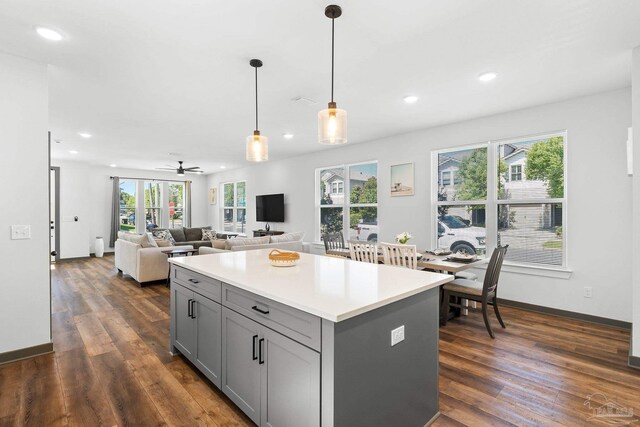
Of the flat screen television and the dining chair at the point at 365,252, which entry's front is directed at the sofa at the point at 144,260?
the flat screen television

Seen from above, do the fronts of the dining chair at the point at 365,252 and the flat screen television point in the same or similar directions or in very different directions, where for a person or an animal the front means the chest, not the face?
very different directions

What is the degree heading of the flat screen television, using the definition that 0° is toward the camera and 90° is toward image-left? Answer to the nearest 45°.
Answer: approximately 45°

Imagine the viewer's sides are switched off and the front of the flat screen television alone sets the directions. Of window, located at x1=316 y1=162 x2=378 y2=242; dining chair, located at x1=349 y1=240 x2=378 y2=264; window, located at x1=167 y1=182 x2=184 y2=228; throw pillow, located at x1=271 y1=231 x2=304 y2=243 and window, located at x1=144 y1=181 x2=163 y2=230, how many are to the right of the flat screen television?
2

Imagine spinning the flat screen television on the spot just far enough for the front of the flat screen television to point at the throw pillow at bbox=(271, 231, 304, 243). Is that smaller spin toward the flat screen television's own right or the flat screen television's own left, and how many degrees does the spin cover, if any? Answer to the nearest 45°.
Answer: approximately 45° to the flat screen television's own left

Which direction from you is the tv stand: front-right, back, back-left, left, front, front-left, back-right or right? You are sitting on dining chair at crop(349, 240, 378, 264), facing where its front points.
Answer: left

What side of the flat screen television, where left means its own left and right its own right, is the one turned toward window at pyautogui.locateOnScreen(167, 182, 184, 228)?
right

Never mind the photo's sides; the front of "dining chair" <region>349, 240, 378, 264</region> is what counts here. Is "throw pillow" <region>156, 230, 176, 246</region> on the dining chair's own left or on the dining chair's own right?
on the dining chair's own left

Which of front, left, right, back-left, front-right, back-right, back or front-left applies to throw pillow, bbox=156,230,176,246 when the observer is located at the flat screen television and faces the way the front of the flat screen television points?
front-right

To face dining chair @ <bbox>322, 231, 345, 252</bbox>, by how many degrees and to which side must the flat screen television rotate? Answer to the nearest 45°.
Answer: approximately 45° to its left

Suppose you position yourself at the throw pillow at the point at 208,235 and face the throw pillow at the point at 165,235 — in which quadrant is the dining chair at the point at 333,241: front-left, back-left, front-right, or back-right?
back-left

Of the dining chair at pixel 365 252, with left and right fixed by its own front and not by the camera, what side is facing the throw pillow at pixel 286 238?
left

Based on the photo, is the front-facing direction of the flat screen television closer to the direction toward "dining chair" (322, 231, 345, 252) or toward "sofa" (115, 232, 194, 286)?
the sofa

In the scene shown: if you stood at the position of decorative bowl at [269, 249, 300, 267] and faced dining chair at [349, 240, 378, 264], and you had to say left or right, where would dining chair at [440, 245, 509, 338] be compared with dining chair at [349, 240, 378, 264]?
right

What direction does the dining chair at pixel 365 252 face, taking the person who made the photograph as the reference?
facing away from the viewer and to the right of the viewer
